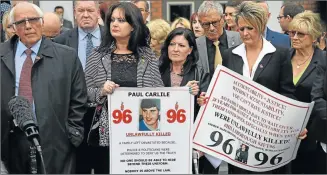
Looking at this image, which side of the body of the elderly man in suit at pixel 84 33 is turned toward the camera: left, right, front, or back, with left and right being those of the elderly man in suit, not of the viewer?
front

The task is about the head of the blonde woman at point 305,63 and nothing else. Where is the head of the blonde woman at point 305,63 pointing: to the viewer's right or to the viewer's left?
to the viewer's left

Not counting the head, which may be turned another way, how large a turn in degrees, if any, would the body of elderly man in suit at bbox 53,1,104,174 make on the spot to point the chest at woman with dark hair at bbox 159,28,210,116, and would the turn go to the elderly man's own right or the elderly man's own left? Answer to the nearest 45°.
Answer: approximately 45° to the elderly man's own left

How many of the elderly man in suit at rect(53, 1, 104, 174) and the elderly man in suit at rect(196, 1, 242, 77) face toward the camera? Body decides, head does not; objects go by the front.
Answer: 2

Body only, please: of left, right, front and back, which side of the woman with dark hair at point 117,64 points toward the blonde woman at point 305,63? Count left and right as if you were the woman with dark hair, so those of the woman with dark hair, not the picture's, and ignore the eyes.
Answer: left

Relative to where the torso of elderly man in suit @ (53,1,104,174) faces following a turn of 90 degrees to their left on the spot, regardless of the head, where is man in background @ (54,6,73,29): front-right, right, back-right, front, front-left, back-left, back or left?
left

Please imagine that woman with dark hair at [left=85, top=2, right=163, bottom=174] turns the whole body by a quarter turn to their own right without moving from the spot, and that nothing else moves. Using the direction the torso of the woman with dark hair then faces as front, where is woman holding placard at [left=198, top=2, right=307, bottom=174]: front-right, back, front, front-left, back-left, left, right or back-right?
back

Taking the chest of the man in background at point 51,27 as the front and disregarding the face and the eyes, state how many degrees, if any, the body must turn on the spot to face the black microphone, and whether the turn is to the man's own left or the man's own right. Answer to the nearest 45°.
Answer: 0° — they already face it

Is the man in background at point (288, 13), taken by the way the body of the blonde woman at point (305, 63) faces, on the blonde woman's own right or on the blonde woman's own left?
on the blonde woman's own right

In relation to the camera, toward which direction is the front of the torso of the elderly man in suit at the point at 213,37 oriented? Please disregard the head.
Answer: toward the camera

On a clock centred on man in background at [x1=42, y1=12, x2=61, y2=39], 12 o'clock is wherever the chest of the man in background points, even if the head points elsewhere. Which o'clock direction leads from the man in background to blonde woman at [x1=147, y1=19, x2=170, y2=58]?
The blonde woman is roughly at 10 o'clock from the man in background.
